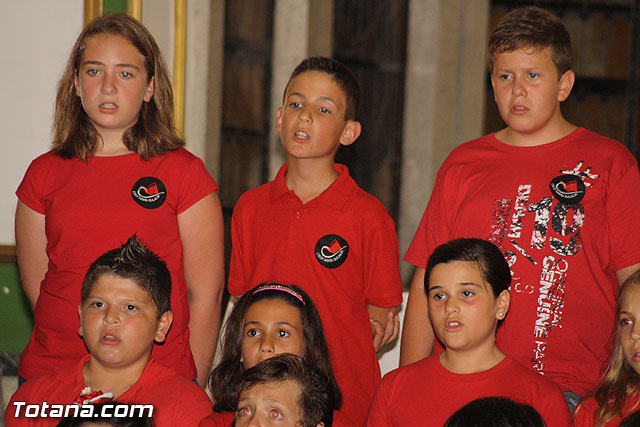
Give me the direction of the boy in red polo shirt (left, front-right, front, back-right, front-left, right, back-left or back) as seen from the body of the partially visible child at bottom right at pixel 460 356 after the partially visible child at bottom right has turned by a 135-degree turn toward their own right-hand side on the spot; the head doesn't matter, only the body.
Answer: front

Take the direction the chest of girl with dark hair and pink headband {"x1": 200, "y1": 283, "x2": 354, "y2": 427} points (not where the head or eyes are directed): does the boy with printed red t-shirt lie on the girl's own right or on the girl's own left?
on the girl's own left

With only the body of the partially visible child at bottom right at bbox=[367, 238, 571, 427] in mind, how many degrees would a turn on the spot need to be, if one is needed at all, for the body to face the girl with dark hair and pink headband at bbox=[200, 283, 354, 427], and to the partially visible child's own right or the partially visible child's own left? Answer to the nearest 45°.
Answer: approximately 90° to the partially visible child's own right

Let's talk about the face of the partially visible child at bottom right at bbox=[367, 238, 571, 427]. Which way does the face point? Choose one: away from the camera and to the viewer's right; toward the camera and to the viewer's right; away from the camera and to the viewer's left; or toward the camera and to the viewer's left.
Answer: toward the camera and to the viewer's left

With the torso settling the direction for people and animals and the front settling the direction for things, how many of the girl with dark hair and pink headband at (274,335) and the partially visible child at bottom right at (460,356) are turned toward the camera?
2

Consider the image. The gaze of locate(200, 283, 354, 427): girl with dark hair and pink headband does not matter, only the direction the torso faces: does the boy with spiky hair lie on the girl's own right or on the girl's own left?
on the girl's own right

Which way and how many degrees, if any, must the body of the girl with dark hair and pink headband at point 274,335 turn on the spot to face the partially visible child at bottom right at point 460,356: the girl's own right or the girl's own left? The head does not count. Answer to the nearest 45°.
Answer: approximately 45° to the girl's own left

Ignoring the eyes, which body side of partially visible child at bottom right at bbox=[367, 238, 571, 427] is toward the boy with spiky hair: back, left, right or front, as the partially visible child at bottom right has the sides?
right

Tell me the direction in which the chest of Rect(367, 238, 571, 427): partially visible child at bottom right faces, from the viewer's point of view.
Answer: toward the camera
